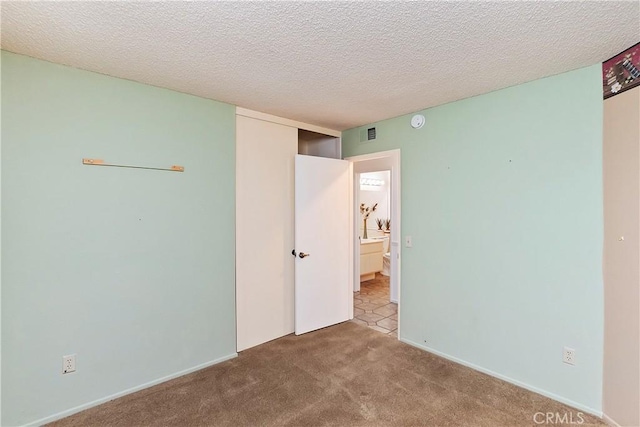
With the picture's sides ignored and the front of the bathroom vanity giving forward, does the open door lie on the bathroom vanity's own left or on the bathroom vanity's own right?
on the bathroom vanity's own right

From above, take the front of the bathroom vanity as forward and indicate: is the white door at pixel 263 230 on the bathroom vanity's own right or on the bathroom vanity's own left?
on the bathroom vanity's own right

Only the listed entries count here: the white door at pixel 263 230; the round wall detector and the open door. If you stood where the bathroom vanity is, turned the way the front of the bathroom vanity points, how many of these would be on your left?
0

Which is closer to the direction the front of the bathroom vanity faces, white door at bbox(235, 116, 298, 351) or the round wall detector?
the round wall detector

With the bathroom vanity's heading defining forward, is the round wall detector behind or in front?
in front

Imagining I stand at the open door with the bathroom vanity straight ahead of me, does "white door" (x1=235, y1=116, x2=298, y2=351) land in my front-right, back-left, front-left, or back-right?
back-left

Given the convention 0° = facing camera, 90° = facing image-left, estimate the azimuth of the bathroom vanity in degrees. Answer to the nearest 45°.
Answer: approximately 315°
